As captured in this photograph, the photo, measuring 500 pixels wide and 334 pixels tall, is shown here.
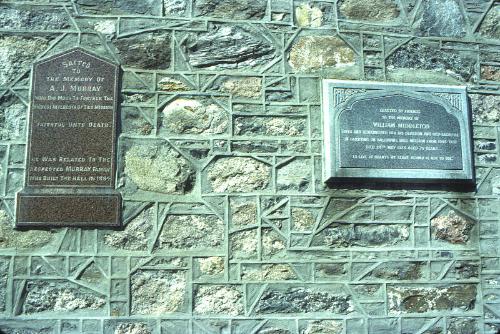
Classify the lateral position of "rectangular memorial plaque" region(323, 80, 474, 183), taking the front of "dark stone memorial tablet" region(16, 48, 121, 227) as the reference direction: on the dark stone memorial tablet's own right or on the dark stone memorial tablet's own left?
on the dark stone memorial tablet's own left

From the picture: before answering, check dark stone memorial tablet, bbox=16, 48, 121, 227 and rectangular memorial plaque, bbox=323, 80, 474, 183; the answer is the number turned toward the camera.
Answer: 2

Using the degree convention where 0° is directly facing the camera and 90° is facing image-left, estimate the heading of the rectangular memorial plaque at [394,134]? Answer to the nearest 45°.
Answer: approximately 0°

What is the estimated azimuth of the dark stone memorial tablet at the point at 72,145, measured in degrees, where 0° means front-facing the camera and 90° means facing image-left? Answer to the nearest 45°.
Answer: approximately 0°

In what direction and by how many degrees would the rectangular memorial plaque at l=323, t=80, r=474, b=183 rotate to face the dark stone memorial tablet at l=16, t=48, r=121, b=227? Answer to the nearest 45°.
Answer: approximately 90° to its right
